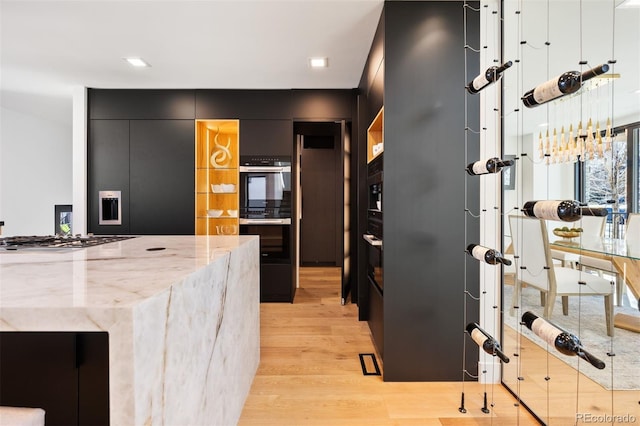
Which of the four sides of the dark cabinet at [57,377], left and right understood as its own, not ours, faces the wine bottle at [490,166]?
left

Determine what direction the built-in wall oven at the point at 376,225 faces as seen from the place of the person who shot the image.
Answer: facing to the left of the viewer

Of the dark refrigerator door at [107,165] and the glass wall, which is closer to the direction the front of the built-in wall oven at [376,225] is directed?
the dark refrigerator door

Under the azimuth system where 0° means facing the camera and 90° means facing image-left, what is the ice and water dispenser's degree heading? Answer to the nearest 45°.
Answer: approximately 0°
